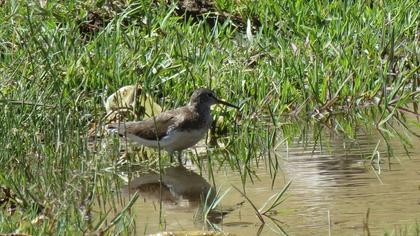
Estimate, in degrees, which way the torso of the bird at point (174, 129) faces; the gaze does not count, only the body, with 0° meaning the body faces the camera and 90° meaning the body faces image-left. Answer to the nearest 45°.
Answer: approximately 270°
